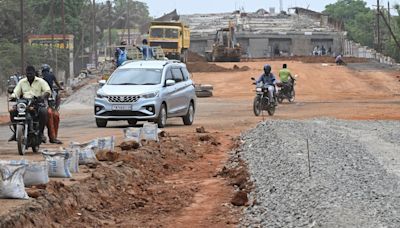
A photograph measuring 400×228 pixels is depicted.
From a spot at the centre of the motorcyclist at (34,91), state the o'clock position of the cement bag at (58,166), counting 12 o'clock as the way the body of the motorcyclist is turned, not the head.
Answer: The cement bag is roughly at 12 o'clock from the motorcyclist.

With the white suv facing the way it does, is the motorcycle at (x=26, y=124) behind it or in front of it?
in front

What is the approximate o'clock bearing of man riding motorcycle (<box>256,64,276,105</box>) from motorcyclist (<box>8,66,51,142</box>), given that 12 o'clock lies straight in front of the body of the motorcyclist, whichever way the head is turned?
The man riding motorcycle is roughly at 7 o'clock from the motorcyclist.

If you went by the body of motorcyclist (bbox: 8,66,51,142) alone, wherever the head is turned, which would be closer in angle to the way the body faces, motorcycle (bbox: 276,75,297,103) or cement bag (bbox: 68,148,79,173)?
the cement bag

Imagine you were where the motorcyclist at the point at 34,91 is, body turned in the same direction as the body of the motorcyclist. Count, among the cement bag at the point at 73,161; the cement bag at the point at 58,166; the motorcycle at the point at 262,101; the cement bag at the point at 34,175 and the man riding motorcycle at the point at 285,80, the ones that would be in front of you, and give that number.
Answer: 3

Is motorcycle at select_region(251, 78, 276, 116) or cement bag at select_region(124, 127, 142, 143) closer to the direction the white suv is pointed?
the cement bag

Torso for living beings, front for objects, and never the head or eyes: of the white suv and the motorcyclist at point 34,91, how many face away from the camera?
0

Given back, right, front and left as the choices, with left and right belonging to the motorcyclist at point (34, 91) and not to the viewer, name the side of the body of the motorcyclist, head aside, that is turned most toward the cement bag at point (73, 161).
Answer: front

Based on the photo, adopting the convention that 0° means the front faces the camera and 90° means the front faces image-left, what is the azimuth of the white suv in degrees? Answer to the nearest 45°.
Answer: approximately 45°

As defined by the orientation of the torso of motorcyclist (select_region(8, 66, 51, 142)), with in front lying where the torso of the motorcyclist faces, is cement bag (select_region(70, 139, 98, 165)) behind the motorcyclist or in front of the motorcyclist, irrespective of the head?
in front

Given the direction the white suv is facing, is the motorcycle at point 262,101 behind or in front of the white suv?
behind

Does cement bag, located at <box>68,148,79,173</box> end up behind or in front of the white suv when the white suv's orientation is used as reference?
in front
